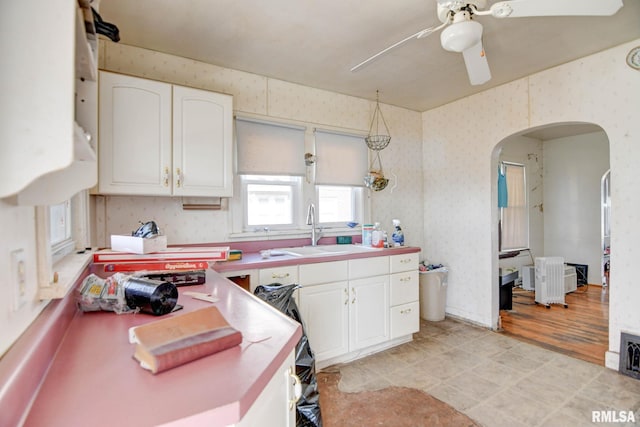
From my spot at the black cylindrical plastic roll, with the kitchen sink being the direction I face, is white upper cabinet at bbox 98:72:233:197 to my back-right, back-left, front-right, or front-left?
front-left

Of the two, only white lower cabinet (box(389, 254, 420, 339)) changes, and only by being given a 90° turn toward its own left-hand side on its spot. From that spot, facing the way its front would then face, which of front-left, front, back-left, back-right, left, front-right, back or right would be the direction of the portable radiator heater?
front

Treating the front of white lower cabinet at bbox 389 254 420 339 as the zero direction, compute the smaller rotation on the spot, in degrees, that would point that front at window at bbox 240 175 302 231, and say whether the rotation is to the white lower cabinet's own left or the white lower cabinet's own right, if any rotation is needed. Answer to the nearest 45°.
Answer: approximately 135° to the white lower cabinet's own right

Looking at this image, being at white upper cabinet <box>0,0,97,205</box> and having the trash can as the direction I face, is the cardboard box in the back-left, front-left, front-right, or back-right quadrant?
front-left

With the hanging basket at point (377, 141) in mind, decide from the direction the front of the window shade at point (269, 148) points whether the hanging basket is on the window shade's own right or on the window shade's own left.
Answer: on the window shade's own left

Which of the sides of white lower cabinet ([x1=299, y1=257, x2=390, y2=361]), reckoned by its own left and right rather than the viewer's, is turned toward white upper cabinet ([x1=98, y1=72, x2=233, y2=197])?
right

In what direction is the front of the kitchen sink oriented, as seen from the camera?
facing the viewer and to the right of the viewer

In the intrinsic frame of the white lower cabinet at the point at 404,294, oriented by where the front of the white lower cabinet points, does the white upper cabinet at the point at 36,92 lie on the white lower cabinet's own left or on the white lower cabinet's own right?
on the white lower cabinet's own right

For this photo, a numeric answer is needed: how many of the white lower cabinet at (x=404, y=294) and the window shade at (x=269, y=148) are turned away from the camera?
0

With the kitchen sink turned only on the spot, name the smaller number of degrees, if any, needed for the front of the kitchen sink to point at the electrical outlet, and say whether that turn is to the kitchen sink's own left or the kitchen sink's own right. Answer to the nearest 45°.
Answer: approximately 45° to the kitchen sink's own right

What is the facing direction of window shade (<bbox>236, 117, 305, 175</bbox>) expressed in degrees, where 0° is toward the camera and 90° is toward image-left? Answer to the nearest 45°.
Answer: approximately 315°

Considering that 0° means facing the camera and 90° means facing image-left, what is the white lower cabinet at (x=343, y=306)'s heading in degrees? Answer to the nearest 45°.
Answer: approximately 315°

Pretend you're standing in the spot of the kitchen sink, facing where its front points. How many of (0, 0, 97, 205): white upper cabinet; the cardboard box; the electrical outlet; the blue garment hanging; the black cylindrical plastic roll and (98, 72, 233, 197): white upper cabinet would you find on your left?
1

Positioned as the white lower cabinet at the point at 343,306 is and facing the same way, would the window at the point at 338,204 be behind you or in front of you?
behind

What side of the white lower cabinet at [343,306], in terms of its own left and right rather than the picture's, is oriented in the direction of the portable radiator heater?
left

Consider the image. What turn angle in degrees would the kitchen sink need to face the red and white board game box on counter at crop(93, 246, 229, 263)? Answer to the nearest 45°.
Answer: approximately 90° to its right

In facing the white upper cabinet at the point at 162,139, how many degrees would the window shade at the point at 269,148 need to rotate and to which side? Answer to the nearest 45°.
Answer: approximately 90° to its right

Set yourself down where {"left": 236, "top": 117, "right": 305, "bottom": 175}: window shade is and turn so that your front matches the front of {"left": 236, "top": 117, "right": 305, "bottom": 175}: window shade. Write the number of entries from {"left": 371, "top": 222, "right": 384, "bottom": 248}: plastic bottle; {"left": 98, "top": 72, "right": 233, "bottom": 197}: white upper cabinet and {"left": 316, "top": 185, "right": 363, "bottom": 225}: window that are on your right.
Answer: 1

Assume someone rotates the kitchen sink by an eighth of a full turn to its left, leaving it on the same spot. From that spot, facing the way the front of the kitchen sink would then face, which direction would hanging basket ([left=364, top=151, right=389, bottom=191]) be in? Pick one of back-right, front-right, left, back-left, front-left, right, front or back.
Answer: front-left

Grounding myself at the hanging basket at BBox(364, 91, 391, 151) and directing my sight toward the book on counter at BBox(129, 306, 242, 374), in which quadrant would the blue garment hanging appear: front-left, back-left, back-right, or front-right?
back-left

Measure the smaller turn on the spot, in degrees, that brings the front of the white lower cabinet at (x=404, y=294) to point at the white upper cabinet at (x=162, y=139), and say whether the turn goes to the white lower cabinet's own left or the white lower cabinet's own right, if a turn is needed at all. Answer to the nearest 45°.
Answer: approximately 90° to the white lower cabinet's own right

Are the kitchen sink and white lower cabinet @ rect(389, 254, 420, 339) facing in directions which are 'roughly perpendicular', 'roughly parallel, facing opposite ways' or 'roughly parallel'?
roughly parallel
